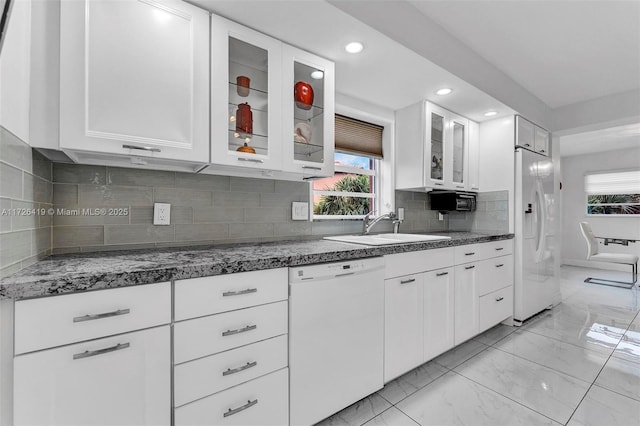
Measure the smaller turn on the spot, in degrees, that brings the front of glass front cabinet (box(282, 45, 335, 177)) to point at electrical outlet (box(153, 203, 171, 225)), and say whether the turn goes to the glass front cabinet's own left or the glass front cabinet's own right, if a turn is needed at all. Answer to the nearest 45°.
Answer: approximately 135° to the glass front cabinet's own right

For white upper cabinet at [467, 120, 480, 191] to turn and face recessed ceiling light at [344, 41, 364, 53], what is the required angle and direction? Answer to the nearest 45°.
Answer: approximately 45° to its right

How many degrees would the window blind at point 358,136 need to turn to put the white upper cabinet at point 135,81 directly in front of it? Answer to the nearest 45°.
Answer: approximately 90° to its right

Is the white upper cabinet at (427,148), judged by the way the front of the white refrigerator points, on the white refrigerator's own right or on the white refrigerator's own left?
on the white refrigerator's own right

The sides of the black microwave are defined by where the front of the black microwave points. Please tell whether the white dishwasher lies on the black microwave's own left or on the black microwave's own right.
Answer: on the black microwave's own right

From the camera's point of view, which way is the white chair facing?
to the viewer's right

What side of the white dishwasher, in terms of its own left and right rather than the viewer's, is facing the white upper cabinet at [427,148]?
left

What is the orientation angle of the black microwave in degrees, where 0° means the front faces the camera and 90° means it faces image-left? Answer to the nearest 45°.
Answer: approximately 315°

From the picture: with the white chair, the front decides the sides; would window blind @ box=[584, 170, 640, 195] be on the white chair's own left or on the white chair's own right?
on the white chair's own left
